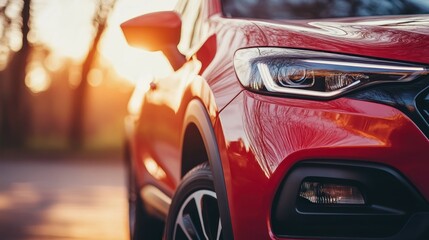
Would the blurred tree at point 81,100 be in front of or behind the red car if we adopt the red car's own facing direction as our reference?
behind

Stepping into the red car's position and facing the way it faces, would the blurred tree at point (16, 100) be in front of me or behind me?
behind

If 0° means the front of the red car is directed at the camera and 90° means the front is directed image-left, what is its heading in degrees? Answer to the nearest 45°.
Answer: approximately 315°
